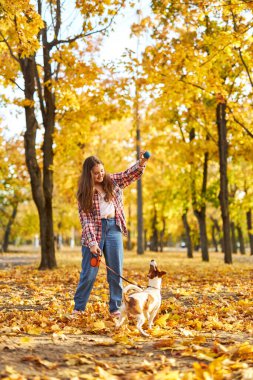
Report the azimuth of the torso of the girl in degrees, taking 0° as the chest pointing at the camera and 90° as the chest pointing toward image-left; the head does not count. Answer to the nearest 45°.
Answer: approximately 315°
